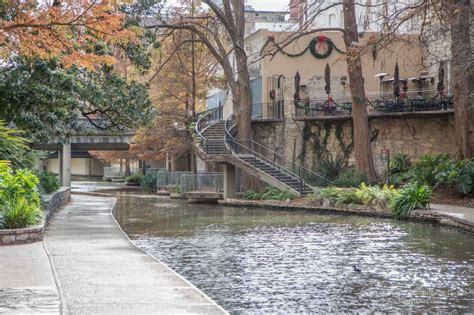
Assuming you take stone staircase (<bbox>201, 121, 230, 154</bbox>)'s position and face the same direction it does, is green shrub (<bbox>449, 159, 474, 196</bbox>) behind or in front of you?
in front

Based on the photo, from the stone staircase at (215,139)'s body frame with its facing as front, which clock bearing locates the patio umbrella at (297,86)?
The patio umbrella is roughly at 9 o'clock from the stone staircase.

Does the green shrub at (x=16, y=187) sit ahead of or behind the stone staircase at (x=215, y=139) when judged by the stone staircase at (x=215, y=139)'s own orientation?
ahead

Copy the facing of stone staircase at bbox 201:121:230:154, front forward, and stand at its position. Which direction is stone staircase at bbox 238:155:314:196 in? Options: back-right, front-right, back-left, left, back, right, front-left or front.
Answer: front-left

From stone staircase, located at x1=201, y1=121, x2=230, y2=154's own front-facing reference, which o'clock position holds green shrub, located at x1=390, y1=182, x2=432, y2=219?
The green shrub is roughly at 11 o'clock from the stone staircase.

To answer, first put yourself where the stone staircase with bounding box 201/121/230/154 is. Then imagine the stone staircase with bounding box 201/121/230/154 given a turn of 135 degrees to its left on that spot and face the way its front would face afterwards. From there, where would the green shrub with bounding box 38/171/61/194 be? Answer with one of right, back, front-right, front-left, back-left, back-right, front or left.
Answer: back

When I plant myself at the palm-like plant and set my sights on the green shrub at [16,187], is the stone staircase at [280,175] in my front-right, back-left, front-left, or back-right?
back-left

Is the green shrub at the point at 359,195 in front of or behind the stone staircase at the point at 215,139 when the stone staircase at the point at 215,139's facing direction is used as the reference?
in front

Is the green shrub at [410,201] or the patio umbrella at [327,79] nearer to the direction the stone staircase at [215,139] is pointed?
the green shrub

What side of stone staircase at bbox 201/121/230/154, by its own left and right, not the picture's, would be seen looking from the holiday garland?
left

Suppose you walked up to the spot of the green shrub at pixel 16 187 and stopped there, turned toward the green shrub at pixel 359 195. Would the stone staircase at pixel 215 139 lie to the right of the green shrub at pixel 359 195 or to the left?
left

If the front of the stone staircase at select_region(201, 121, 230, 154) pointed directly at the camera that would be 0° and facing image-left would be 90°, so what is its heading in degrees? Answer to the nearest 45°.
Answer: approximately 0°

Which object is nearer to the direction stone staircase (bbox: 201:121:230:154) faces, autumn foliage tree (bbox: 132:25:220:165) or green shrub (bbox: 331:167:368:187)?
the green shrub
